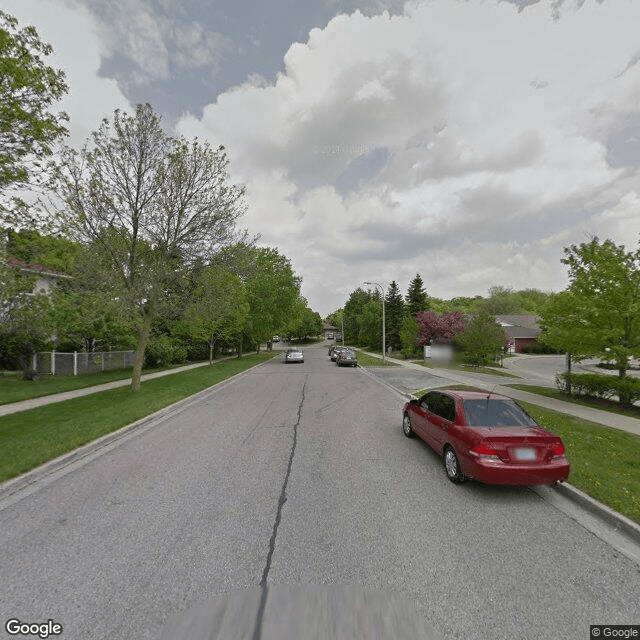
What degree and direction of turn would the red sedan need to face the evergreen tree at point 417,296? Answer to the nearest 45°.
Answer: approximately 45° to its right

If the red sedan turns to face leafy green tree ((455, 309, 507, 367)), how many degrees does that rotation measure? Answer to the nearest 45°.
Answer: approximately 45° to its right

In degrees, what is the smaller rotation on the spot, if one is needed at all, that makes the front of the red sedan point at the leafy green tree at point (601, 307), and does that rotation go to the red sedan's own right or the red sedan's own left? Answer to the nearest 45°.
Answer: approximately 45° to the red sedan's own right

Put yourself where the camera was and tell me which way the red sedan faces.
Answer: facing away from the viewer and to the left of the viewer

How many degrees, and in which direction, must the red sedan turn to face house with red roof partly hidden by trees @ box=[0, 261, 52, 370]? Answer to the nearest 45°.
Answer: approximately 45° to its left

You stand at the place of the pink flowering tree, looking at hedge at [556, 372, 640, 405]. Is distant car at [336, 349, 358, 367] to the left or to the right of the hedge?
right

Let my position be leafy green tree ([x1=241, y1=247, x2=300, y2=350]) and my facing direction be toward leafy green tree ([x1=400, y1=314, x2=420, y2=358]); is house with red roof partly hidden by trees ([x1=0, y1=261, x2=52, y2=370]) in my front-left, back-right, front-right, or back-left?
back-right
